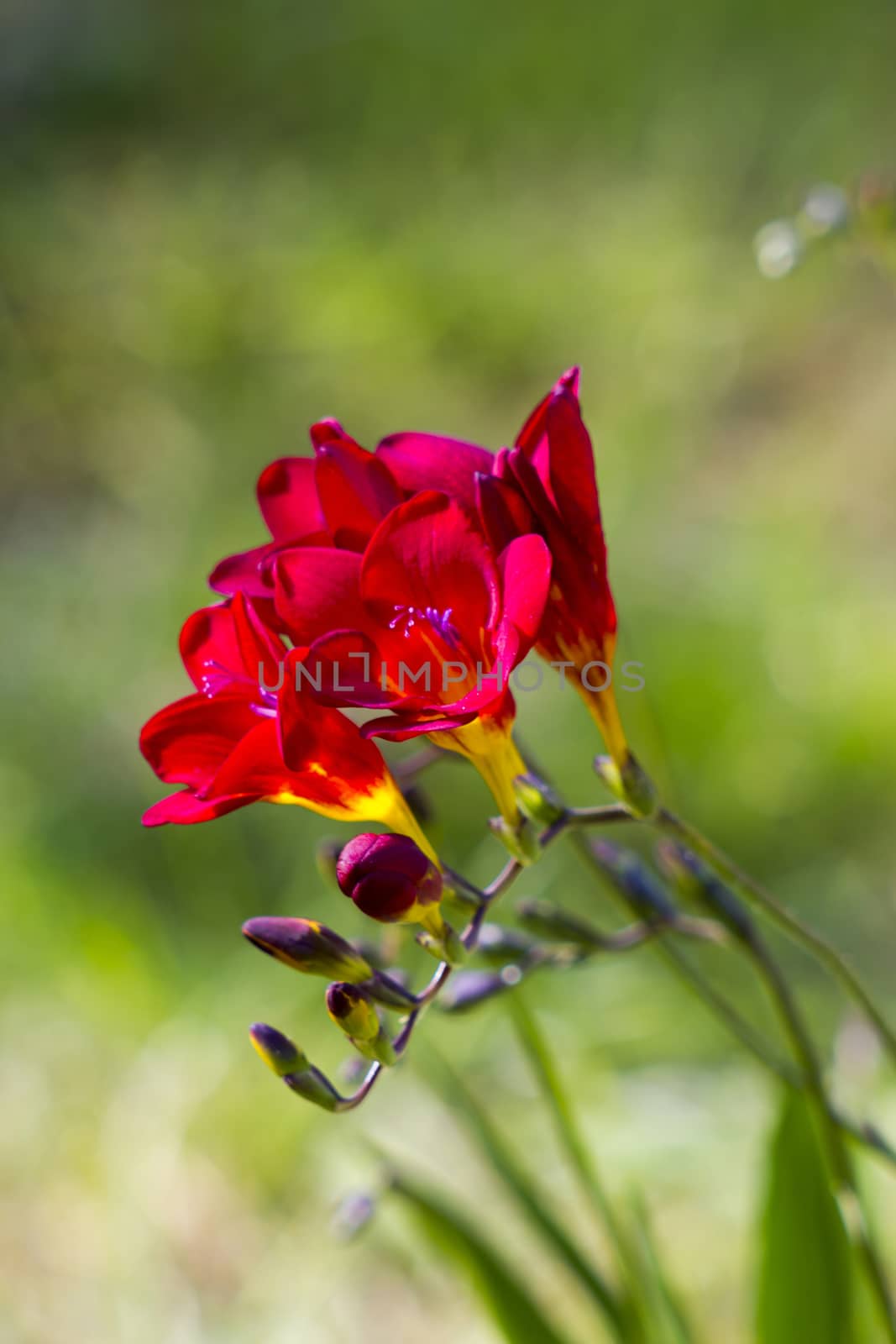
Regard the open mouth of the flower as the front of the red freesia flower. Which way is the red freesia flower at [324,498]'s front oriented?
to the viewer's left

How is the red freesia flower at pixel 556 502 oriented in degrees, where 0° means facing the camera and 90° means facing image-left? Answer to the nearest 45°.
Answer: approximately 90°
